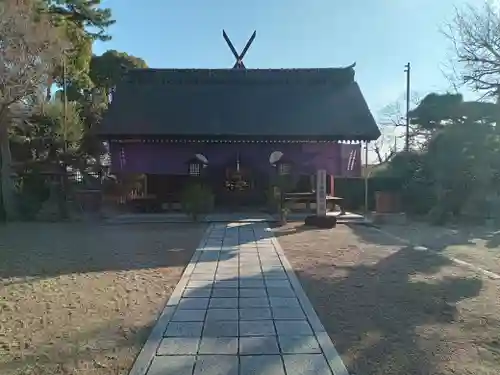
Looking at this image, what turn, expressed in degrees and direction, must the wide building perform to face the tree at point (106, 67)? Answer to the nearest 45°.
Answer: approximately 135° to its right

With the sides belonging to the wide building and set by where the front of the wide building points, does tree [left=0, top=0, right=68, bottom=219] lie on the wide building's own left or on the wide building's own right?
on the wide building's own right

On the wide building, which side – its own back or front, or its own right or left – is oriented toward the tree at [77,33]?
right

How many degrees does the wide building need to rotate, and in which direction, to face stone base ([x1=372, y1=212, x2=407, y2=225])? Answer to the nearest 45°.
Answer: approximately 45° to its left

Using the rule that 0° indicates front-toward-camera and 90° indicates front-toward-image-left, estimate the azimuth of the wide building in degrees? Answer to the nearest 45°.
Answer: approximately 0°

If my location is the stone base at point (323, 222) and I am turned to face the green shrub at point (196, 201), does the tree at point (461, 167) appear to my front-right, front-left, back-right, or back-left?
back-right

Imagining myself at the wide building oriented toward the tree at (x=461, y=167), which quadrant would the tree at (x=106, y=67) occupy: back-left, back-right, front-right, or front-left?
back-left

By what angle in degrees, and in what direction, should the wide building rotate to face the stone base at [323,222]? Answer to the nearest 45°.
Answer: approximately 45° to its left
